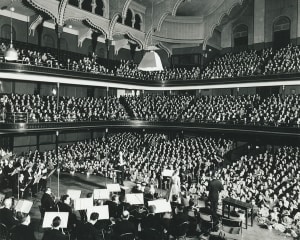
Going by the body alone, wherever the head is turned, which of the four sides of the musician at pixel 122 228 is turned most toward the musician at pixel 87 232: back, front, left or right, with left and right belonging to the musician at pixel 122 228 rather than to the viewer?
left

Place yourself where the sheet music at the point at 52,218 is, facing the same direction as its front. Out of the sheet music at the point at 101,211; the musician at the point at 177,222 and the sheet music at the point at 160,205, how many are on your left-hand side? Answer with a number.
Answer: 3

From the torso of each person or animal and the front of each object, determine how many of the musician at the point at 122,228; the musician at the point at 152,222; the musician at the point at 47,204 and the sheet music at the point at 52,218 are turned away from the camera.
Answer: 2

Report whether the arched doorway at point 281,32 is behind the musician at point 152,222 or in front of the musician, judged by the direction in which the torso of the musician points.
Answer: in front

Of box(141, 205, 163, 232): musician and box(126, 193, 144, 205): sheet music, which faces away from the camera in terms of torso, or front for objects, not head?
the musician

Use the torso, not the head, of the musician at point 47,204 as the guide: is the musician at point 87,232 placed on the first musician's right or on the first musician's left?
on the first musician's right

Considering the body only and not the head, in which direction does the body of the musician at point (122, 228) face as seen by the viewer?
away from the camera

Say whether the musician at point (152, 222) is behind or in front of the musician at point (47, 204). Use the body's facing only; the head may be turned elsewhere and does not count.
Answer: in front

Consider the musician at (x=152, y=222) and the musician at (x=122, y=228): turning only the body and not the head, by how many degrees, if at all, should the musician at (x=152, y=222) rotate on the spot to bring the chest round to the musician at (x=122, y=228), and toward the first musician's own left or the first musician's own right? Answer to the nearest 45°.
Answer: approximately 135° to the first musician's own left

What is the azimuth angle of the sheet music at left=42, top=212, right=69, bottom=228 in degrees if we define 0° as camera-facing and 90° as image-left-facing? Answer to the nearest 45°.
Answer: approximately 0°

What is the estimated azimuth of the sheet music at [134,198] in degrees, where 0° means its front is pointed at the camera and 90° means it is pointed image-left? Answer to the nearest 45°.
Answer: approximately 0°

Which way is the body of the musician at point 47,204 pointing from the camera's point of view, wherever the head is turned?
to the viewer's right

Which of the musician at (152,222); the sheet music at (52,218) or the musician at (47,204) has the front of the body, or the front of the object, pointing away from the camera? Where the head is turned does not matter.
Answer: the musician at (152,222)

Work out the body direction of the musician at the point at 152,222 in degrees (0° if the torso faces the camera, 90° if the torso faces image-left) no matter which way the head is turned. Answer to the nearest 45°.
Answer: approximately 180°

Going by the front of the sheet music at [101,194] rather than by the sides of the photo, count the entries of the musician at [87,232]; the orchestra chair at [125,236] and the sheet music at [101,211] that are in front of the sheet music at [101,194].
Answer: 3

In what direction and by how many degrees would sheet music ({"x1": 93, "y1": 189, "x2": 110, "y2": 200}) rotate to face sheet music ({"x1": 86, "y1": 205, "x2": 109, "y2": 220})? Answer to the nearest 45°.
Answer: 0° — it already faces it

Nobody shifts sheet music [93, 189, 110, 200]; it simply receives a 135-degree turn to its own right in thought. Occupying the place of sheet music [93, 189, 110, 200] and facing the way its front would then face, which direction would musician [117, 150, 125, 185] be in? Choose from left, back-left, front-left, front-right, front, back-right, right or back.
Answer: front-right

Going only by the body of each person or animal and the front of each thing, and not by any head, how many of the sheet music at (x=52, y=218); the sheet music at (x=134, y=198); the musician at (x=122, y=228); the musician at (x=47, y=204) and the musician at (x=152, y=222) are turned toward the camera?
2

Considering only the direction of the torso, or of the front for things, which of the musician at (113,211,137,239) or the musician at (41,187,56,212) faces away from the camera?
the musician at (113,211,137,239)
